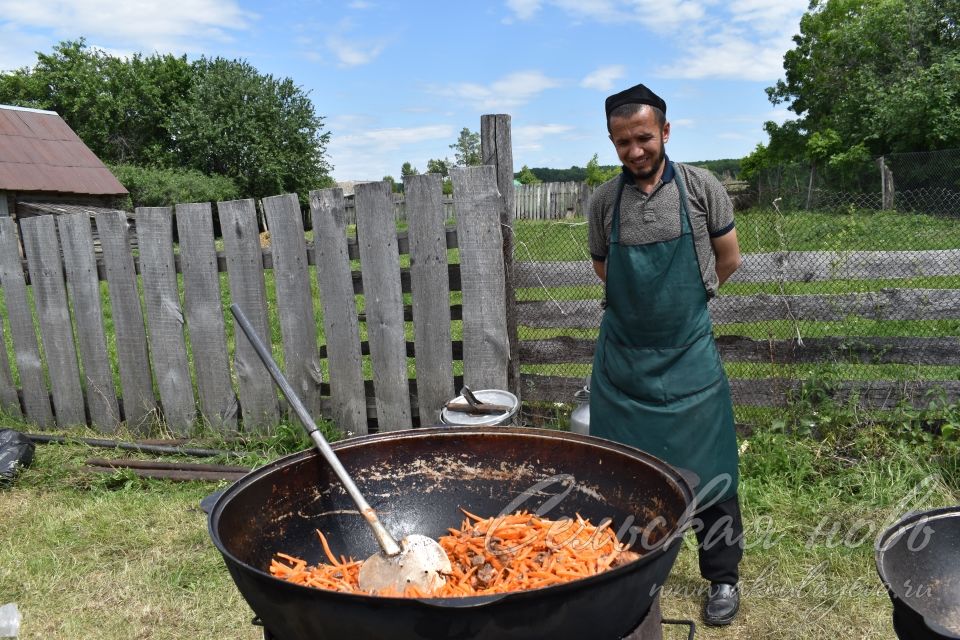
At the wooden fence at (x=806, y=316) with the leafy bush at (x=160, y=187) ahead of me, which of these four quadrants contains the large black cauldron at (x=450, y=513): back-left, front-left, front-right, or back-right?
back-left

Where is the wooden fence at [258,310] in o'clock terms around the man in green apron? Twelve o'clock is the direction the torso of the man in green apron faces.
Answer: The wooden fence is roughly at 4 o'clock from the man in green apron.

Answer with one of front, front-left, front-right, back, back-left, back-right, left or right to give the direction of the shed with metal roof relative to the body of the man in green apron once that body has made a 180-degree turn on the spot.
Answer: front-left

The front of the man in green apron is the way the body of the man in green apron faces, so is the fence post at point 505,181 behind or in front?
behind

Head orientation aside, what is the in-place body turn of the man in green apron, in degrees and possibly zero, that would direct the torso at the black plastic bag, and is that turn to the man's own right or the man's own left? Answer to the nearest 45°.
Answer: approximately 90° to the man's own right

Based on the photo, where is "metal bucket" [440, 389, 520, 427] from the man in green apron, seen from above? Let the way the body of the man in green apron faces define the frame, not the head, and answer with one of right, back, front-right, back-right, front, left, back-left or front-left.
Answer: back-right

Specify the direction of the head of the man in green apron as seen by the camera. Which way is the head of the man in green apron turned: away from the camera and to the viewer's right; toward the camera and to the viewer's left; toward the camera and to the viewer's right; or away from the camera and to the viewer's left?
toward the camera and to the viewer's left

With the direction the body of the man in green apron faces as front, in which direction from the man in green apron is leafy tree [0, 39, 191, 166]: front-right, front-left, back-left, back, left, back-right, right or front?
back-right

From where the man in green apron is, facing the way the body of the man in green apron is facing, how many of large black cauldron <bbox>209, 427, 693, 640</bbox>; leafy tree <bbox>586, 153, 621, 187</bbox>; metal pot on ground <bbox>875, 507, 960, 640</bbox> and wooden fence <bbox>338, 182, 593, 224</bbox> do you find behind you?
2

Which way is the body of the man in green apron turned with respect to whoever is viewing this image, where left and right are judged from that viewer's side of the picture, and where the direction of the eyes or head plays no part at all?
facing the viewer

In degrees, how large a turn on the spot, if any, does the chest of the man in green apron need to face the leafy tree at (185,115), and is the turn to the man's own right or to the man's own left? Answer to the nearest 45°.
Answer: approximately 135° to the man's own right

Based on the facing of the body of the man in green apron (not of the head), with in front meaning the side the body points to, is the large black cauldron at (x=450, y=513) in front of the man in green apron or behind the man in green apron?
in front
